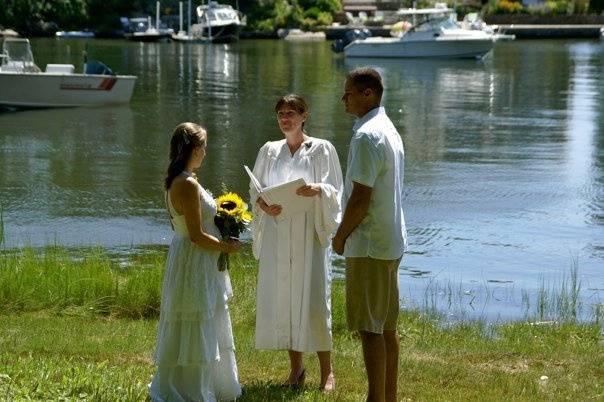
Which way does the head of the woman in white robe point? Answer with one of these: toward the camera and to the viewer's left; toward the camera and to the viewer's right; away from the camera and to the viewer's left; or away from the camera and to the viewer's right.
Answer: toward the camera and to the viewer's left

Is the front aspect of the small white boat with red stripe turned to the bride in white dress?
no

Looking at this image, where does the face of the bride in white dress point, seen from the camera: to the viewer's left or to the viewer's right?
to the viewer's right

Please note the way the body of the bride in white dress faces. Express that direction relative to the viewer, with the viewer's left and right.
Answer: facing away from the viewer and to the right of the viewer

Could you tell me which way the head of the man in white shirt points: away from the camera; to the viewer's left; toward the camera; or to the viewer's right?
to the viewer's left

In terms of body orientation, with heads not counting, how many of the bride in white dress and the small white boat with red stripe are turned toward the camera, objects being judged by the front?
0

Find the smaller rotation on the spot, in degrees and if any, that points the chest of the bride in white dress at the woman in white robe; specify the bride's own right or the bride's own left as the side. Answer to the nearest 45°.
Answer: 0° — they already face them

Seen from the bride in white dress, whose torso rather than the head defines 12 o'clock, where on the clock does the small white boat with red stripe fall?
The small white boat with red stripe is roughly at 10 o'clock from the bride in white dress.

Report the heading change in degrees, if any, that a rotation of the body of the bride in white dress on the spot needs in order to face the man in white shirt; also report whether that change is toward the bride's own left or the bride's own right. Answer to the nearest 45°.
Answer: approximately 45° to the bride's own right

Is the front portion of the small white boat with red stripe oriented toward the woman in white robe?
no
